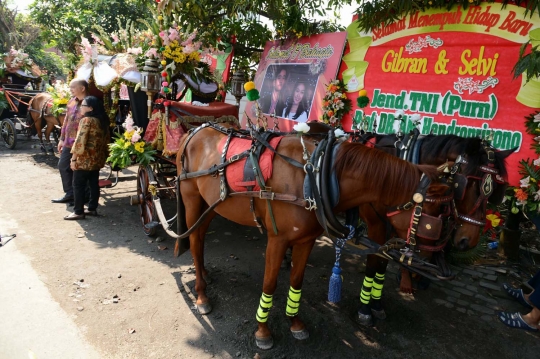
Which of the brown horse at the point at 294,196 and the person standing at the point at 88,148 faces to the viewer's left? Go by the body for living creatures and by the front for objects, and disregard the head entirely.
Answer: the person standing

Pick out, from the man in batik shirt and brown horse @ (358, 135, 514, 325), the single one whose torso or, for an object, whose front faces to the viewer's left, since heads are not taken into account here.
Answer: the man in batik shirt

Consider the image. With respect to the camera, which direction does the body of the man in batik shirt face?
to the viewer's left

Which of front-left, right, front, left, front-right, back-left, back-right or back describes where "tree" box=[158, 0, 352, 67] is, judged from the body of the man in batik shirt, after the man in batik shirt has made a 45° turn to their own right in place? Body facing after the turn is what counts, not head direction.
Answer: back-right

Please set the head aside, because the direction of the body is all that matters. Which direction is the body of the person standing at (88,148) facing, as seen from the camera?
to the viewer's left

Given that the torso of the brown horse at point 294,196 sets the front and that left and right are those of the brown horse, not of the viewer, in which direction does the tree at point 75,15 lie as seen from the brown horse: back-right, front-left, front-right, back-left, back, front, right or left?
back

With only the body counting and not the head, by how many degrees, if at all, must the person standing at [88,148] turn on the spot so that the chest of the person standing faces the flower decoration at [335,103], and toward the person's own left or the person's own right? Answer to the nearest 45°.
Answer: approximately 180°
